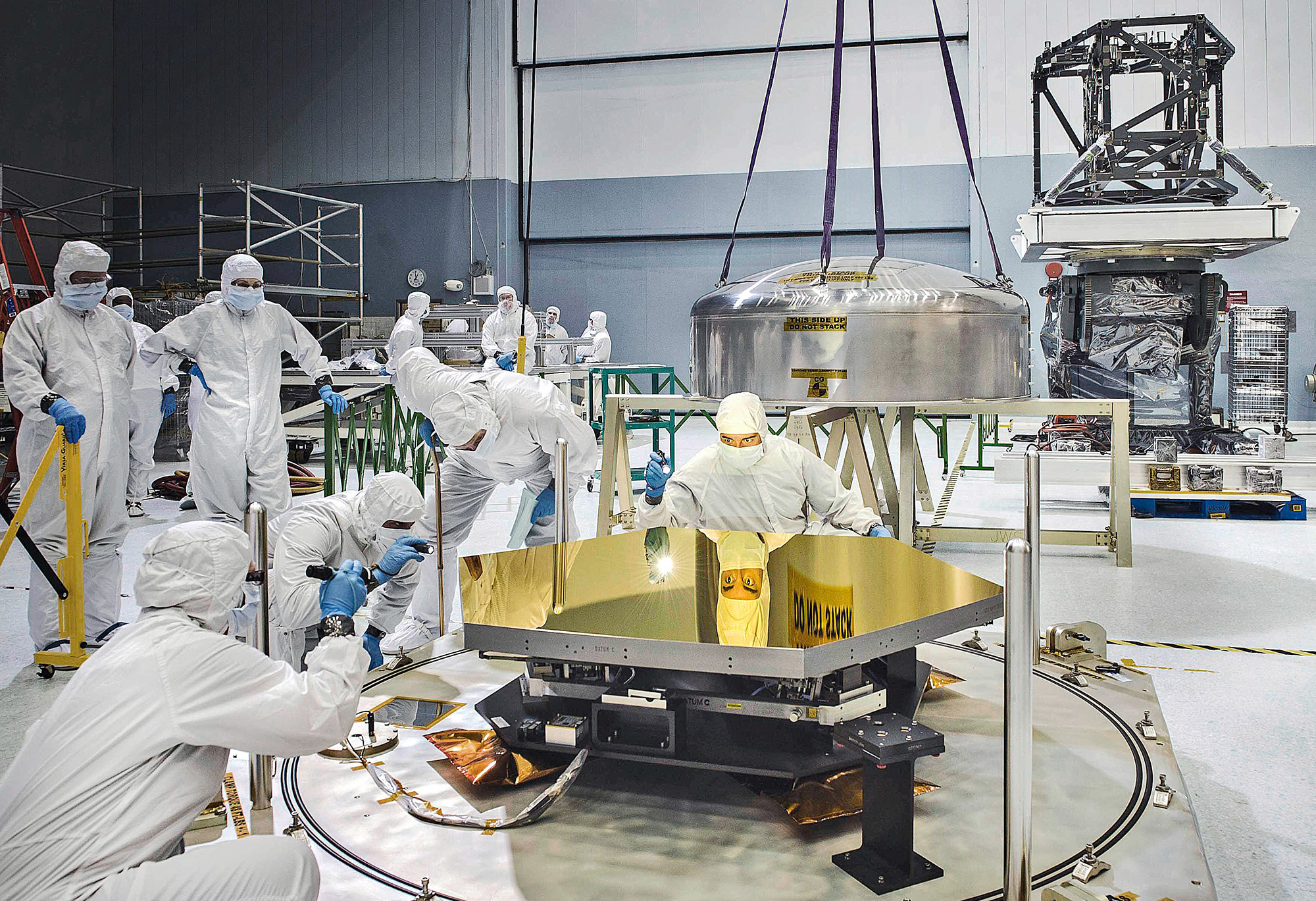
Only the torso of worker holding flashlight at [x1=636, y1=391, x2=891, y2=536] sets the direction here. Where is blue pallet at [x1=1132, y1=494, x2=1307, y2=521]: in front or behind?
behind

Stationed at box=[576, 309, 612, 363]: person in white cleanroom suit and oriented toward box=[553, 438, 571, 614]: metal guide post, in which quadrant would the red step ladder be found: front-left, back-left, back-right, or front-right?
front-right

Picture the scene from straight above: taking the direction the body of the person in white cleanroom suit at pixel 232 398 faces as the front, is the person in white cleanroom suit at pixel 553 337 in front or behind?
behind

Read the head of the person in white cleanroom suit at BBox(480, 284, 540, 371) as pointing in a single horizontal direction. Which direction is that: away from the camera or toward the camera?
toward the camera

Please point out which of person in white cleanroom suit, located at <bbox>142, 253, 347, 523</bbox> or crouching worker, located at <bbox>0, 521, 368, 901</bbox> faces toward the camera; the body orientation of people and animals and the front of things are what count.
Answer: the person in white cleanroom suit

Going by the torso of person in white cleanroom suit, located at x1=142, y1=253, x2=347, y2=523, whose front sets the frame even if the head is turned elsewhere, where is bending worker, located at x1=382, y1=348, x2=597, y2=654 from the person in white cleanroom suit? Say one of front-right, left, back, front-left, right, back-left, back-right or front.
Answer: front-left

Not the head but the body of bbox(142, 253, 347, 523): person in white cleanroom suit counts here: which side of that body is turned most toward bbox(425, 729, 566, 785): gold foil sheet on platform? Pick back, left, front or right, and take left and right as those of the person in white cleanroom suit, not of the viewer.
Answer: front

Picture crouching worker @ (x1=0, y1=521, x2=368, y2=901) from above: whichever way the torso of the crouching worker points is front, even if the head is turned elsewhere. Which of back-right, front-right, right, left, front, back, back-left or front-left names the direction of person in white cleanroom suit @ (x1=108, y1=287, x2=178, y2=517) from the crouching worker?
front-left

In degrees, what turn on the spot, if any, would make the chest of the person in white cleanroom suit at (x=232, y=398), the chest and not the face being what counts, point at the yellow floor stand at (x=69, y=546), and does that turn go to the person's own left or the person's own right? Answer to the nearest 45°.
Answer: approximately 45° to the person's own right

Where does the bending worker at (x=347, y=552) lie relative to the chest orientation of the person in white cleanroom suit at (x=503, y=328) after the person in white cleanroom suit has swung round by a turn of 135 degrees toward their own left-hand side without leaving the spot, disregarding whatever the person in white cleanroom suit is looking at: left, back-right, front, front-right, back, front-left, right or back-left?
back-right

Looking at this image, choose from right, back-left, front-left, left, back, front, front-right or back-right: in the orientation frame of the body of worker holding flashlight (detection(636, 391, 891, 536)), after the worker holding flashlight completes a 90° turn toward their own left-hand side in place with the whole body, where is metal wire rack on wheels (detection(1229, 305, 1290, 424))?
front-left

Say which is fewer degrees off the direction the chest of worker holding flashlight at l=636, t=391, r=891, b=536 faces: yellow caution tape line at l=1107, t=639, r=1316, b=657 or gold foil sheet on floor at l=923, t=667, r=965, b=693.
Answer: the gold foil sheet on floor

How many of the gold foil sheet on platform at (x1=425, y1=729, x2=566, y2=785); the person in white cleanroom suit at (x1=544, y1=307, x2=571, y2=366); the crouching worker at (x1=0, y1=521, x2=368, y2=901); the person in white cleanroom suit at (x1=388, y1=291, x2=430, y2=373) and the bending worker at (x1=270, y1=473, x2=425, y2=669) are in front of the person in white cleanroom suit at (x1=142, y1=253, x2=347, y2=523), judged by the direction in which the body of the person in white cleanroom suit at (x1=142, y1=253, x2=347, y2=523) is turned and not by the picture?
3

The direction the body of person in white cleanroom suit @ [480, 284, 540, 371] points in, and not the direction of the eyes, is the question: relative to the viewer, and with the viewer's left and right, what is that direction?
facing the viewer

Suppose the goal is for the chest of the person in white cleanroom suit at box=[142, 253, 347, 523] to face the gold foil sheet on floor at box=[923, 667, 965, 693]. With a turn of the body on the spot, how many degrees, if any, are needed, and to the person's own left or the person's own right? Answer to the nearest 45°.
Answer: approximately 45° to the person's own left
